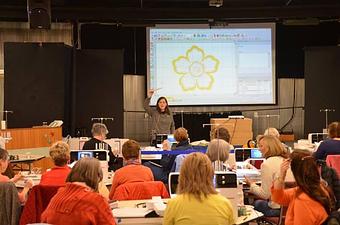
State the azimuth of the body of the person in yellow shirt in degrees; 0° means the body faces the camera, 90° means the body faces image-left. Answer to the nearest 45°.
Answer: approximately 180°

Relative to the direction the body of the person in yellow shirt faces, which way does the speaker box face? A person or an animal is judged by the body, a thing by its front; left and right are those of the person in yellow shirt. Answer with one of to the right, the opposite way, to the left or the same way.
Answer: the opposite way

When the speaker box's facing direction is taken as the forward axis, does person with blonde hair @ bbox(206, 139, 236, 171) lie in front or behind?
in front

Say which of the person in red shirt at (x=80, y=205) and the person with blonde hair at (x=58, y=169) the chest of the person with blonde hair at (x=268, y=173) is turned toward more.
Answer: the person with blonde hair

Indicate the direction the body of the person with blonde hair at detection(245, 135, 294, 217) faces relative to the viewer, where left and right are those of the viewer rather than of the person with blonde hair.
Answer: facing to the left of the viewer

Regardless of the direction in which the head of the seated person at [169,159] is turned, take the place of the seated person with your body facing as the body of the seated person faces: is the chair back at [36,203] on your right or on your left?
on your left

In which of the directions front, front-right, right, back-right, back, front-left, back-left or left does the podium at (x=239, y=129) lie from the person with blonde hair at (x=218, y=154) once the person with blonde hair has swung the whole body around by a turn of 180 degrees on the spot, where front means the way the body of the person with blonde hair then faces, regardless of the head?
back

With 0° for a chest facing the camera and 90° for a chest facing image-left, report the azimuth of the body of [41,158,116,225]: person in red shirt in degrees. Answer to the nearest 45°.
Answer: approximately 225°

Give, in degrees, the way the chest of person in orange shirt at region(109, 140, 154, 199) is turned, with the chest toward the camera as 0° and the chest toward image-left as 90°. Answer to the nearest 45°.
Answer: approximately 180°

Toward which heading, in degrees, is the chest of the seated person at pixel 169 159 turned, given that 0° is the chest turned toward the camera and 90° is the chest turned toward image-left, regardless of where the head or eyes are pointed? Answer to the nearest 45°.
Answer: approximately 135°

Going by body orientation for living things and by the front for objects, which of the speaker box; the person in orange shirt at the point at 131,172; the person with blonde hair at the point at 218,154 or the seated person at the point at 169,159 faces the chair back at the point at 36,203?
the speaker box

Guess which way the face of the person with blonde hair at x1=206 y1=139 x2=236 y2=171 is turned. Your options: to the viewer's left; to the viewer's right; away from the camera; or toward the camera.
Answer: away from the camera

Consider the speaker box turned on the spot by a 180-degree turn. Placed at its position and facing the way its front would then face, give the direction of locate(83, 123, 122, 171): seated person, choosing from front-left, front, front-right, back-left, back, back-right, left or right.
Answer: back

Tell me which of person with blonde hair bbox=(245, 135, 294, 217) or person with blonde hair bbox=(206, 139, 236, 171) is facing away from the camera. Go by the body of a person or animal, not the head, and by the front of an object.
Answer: person with blonde hair bbox=(206, 139, 236, 171)

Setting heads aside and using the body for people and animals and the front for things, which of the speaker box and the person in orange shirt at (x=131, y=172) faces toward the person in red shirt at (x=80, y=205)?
the speaker box

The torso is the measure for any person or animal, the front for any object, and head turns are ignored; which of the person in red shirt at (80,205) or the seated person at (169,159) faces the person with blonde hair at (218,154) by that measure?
the person in red shirt

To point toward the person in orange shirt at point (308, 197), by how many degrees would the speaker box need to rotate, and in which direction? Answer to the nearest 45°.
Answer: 0° — it already faces them

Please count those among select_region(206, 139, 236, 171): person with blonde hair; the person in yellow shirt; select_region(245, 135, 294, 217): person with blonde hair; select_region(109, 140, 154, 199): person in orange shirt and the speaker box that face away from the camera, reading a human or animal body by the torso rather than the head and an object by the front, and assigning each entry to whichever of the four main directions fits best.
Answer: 3

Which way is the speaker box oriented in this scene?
toward the camera
